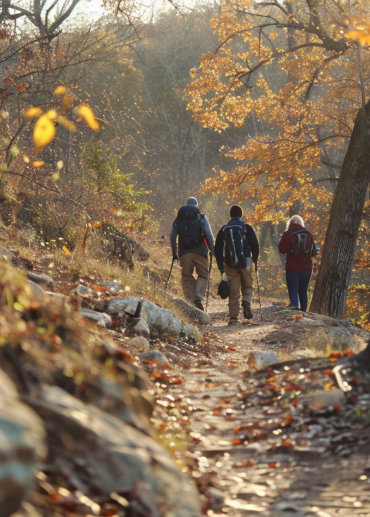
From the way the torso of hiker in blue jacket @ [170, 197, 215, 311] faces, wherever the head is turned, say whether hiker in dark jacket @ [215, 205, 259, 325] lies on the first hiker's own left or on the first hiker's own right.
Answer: on the first hiker's own right

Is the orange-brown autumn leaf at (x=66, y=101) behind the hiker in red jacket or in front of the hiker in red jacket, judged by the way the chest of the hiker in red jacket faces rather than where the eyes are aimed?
behind

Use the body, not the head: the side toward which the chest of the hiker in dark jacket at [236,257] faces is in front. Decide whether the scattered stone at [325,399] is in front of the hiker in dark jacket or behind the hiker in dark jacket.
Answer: behind

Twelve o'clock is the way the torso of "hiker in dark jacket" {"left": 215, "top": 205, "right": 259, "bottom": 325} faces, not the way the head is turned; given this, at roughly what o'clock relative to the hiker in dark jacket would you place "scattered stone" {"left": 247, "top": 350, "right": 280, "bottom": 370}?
The scattered stone is roughly at 6 o'clock from the hiker in dark jacket.

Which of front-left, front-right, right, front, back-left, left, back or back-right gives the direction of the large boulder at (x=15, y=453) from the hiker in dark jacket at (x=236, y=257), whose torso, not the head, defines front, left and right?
back

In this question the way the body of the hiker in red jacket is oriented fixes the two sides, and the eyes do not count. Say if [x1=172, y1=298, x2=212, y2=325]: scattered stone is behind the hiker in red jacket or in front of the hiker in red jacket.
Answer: behind

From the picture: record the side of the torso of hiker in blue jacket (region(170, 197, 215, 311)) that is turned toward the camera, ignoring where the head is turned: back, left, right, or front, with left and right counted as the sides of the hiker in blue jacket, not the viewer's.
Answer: back

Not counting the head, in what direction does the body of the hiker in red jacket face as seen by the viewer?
away from the camera

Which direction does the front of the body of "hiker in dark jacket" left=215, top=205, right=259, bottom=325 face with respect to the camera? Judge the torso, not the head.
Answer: away from the camera
